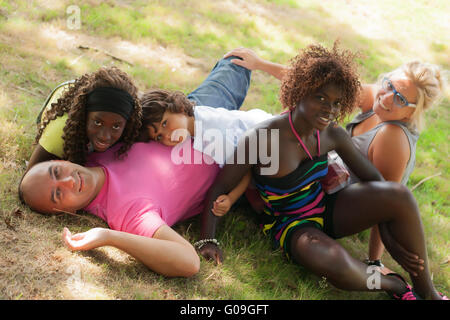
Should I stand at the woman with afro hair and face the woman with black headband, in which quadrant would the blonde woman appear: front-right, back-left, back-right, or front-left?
back-right

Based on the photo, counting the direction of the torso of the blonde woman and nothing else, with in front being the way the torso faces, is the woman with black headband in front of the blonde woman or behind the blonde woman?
in front

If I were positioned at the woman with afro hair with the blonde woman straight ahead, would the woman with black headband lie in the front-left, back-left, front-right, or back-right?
back-left

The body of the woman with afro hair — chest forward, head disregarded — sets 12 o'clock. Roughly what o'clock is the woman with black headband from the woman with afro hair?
The woman with black headband is roughly at 4 o'clock from the woman with afro hair.

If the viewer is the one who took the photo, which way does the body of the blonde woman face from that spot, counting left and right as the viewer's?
facing the viewer and to the left of the viewer

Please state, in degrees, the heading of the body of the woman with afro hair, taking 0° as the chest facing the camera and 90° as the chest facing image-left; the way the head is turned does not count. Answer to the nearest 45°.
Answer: approximately 315°

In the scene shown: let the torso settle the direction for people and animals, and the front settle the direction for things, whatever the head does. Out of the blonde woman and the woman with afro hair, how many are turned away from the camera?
0

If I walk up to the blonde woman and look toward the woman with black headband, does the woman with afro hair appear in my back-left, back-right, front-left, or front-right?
front-left
